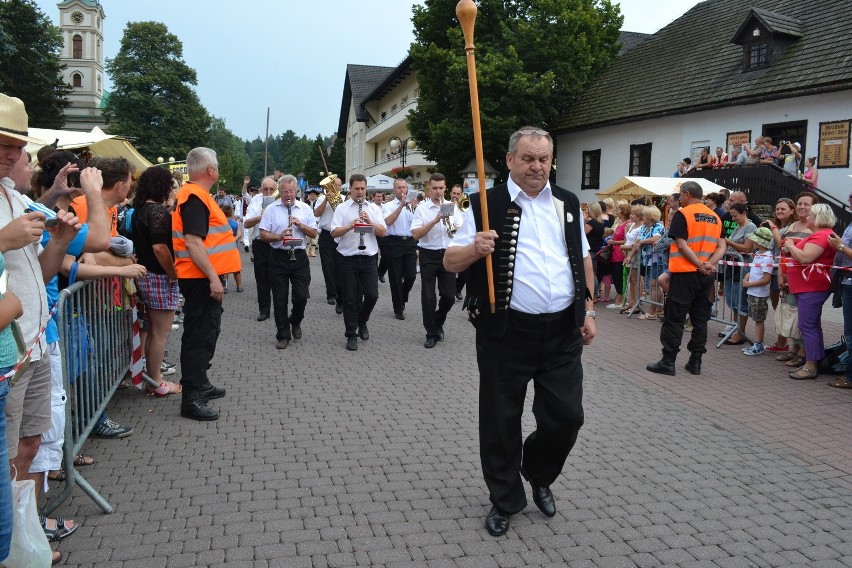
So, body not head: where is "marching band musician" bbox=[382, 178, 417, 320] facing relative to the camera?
toward the camera

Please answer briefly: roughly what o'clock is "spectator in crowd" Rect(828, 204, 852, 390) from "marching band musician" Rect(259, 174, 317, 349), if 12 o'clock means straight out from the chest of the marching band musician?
The spectator in crowd is roughly at 10 o'clock from the marching band musician.

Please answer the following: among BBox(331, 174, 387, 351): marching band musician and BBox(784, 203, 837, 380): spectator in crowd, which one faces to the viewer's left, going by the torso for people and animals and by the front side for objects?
the spectator in crowd

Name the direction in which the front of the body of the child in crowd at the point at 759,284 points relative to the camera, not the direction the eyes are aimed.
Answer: to the viewer's left

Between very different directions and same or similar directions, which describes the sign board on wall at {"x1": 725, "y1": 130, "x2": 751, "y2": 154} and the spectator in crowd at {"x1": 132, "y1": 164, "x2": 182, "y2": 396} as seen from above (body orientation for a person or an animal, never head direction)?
very different directions

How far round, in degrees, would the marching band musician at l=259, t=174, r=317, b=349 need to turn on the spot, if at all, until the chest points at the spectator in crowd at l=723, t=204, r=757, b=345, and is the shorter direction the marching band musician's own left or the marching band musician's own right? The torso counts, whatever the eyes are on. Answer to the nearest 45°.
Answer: approximately 90° to the marching band musician's own left

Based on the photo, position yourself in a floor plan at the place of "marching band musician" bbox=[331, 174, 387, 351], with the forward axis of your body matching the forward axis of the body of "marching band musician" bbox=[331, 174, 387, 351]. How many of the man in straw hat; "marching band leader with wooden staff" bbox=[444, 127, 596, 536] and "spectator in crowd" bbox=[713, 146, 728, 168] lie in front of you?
2

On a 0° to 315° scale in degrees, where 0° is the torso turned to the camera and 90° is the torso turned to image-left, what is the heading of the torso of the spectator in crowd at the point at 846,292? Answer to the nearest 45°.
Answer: approximately 90°

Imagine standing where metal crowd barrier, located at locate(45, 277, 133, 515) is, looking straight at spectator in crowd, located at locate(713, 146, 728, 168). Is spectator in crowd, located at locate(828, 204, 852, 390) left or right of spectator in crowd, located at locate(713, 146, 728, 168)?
right

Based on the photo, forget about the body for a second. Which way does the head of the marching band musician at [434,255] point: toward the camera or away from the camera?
toward the camera

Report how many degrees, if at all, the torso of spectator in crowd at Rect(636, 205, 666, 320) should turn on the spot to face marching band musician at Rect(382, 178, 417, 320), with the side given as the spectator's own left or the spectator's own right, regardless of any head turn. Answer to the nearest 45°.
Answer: approximately 45° to the spectator's own left

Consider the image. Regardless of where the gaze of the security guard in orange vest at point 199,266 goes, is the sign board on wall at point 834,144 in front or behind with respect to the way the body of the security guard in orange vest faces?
in front

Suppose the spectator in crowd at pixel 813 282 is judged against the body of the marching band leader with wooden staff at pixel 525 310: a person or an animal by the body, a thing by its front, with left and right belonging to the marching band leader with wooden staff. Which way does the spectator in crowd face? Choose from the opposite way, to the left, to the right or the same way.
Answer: to the right

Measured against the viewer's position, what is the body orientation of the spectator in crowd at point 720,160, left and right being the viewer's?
facing the viewer and to the left of the viewer
